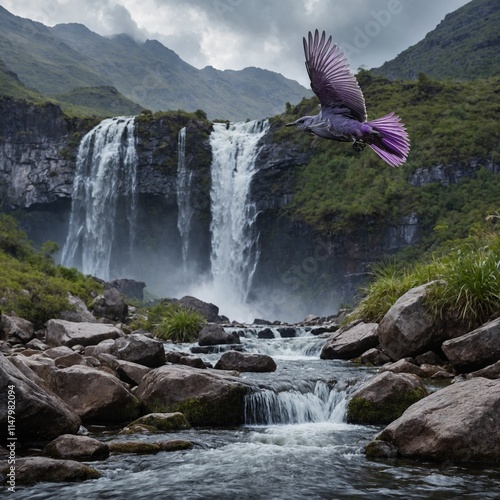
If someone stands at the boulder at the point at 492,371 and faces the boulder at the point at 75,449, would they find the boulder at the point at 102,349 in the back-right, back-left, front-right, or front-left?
front-right

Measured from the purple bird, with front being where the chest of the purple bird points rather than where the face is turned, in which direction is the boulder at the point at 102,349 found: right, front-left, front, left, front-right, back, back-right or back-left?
front-right

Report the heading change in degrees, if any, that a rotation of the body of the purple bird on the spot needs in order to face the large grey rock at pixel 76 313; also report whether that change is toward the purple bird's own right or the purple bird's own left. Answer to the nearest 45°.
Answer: approximately 45° to the purple bird's own right

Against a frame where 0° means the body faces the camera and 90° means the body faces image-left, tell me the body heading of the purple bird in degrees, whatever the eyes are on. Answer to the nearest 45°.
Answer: approximately 90°

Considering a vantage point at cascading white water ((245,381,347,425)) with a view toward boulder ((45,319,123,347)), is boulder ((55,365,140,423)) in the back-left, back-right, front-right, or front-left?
front-left

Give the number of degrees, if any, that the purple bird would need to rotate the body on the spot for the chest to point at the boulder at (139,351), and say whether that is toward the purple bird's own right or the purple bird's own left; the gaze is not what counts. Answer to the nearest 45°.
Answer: approximately 45° to the purple bird's own right

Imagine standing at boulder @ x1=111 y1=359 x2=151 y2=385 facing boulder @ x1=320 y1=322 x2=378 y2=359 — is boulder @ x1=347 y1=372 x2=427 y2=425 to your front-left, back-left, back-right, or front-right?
front-right

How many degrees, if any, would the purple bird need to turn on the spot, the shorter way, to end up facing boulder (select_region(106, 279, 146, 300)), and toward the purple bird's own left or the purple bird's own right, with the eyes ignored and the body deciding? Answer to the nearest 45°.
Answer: approximately 45° to the purple bird's own right
